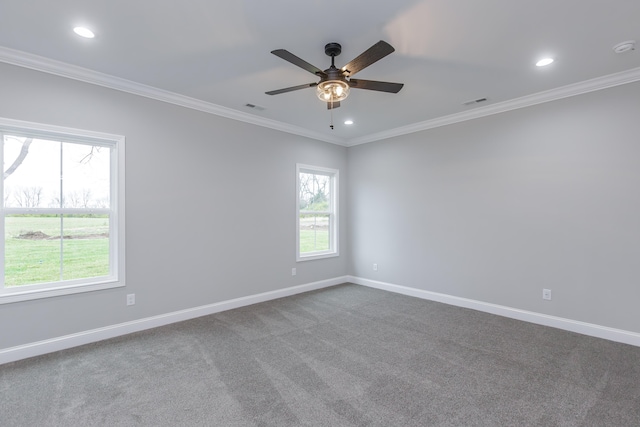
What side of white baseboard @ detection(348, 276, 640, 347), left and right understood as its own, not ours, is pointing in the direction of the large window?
front

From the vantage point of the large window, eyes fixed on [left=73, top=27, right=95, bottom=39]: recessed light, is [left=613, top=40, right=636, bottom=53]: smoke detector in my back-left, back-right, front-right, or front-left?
front-left

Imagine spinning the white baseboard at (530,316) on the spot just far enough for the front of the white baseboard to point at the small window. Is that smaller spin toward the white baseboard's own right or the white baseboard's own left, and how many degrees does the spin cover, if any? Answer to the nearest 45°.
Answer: approximately 45° to the white baseboard's own right

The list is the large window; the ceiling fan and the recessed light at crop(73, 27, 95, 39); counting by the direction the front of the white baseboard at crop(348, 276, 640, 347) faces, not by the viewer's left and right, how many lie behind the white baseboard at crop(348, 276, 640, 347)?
0

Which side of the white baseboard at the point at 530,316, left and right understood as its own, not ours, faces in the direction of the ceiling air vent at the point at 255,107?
front

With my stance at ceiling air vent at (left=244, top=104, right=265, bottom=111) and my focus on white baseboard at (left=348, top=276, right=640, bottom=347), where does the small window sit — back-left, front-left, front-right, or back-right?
front-left

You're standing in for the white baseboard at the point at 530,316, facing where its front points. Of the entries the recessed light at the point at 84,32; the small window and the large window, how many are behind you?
0

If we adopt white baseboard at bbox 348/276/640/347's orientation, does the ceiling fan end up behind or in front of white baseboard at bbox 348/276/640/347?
in front

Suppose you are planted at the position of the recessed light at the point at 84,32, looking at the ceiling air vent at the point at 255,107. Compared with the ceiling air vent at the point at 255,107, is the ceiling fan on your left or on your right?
right

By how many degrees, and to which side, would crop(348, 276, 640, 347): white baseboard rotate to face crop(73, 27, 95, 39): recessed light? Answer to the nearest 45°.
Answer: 0° — it already faces it

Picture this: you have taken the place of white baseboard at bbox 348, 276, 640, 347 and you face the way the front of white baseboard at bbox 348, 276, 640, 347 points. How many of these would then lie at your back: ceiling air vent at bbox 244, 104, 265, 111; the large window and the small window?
0
